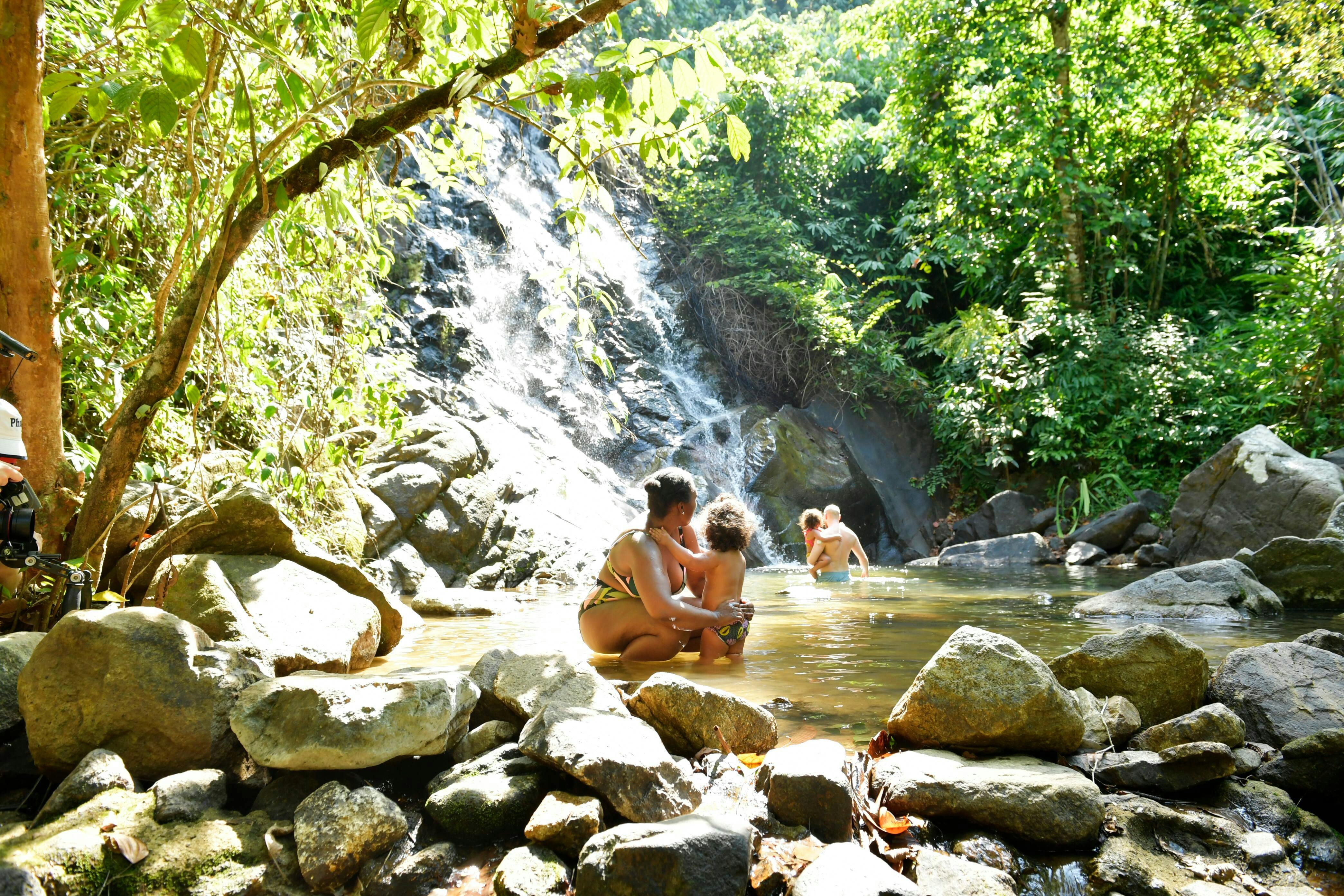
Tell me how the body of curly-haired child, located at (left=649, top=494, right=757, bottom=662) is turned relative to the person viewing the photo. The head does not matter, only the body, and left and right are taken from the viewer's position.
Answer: facing away from the viewer and to the left of the viewer

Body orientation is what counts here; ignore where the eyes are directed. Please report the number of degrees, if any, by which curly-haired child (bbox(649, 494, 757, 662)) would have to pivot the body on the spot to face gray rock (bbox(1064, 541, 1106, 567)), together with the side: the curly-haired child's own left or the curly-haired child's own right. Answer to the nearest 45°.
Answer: approximately 90° to the curly-haired child's own right

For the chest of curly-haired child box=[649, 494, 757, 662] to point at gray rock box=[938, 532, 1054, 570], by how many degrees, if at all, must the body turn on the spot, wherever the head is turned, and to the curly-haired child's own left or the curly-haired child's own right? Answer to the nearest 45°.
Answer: approximately 90° to the curly-haired child's own right

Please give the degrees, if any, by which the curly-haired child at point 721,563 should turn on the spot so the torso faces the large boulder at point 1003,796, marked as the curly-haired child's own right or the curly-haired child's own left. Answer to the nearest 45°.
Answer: approximately 135° to the curly-haired child's own left

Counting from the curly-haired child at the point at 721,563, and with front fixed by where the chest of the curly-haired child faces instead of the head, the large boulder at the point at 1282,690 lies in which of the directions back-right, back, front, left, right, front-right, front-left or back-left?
back

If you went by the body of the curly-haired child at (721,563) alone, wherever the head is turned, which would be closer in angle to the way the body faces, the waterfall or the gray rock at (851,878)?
the waterfall

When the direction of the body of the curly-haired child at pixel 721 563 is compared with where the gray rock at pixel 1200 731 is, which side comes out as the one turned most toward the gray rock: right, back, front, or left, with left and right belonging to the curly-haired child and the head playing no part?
back

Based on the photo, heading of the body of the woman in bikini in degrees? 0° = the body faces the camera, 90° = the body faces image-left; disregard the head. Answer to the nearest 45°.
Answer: approximately 270°

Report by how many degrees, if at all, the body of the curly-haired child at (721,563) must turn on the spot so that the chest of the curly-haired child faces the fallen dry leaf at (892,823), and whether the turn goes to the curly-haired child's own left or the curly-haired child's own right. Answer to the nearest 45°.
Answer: approximately 135° to the curly-haired child's own left
